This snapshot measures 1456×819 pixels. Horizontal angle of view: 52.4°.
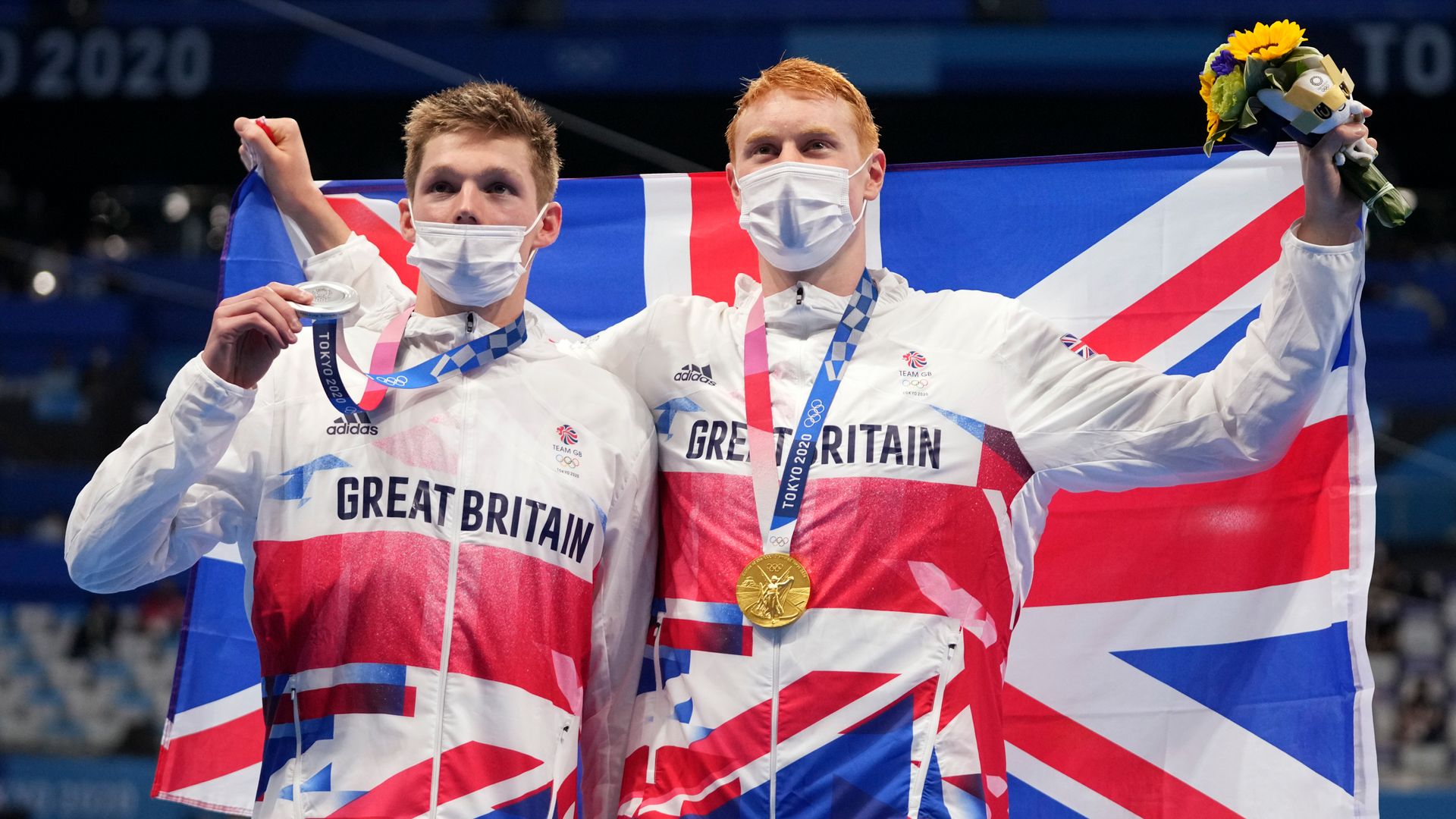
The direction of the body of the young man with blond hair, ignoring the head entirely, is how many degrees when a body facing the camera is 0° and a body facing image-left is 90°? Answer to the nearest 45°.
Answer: approximately 0°

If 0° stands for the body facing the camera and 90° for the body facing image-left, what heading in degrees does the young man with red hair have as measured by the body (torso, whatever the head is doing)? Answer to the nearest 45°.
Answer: approximately 0°

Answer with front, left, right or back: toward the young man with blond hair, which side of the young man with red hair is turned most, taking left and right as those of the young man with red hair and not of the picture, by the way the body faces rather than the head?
right

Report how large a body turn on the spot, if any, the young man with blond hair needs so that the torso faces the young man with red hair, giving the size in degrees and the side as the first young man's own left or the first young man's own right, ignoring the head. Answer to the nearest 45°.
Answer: approximately 90° to the first young man's own left

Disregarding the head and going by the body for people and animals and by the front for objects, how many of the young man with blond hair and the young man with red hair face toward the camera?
2
